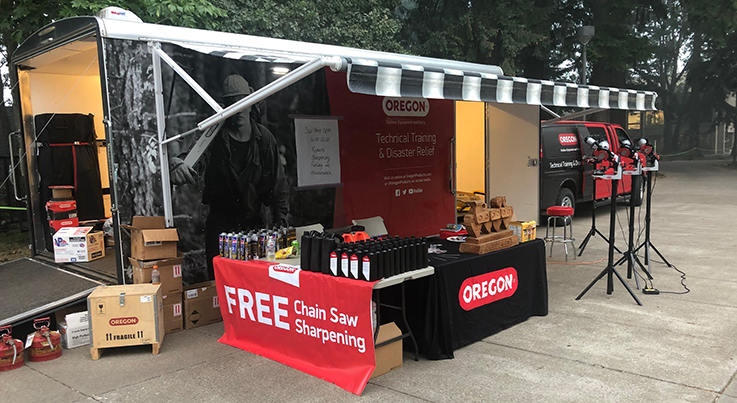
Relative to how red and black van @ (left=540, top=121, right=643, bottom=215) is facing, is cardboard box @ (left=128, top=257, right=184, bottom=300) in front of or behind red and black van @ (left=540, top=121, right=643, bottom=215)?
behind

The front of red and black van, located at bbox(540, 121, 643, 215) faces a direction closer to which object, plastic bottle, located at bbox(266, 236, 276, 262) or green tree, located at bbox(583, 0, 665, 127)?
the green tree

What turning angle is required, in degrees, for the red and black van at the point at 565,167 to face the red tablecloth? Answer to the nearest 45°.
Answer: approximately 135° to its right

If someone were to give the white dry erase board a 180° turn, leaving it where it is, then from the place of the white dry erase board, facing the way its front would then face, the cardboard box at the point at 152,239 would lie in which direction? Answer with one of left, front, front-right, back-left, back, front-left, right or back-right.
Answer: back-left

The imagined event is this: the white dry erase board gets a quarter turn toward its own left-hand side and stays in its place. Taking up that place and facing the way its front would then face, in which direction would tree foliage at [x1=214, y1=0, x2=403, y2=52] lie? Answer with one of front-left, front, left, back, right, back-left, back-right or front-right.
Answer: left

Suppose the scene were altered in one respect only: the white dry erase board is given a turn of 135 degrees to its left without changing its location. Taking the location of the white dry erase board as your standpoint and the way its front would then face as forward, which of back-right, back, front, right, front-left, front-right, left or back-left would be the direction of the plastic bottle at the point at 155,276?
back

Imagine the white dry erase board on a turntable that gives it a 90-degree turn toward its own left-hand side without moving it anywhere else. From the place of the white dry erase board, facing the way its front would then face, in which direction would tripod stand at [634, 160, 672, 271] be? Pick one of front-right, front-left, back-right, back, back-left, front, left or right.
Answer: front

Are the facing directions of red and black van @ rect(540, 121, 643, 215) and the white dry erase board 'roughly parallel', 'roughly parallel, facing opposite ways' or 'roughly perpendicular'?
roughly perpendicular

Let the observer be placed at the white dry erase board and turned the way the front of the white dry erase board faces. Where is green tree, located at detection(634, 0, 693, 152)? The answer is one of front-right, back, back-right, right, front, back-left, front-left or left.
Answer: back-left

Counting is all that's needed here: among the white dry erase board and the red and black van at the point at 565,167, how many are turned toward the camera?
1

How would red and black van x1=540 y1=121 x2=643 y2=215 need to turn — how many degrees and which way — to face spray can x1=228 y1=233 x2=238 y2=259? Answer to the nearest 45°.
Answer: approximately 135° to its right

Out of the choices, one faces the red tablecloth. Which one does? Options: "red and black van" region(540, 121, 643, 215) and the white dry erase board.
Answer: the white dry erase board

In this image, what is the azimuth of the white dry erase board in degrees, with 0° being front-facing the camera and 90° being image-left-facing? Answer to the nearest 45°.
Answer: approximately 0°

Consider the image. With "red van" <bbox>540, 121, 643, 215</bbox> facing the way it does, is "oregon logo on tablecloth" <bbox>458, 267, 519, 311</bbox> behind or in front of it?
behind
